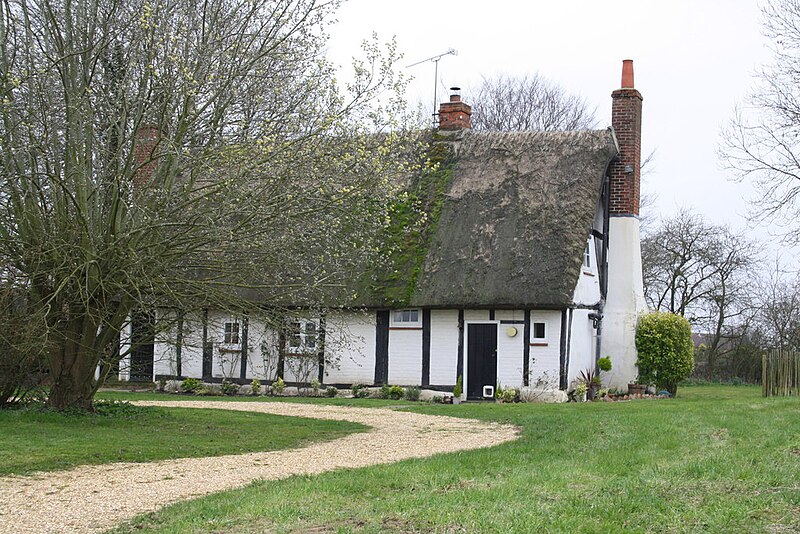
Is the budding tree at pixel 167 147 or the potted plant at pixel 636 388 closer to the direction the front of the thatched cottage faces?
the budding tree

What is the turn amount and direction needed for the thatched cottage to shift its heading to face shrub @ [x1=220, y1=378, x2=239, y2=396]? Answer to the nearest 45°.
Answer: approximately 90° to its right

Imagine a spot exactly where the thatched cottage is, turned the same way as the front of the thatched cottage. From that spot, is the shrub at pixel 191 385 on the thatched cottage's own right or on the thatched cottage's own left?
on the thatched cottage's own right

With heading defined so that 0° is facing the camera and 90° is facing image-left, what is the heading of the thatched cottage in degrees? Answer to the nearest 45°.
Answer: approximately 0°

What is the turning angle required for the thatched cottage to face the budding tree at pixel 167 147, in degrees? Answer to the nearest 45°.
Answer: approximately 45° to its right

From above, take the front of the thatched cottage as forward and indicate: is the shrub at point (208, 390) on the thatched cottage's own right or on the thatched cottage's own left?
on the thatched cottage's own right

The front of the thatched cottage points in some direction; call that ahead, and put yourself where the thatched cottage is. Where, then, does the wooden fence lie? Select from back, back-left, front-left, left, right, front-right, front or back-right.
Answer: left
